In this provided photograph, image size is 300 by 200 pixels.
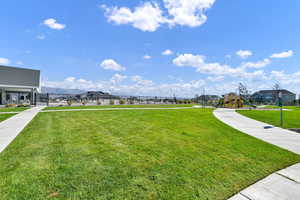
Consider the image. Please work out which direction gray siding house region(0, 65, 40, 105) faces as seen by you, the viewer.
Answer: facing the viewer

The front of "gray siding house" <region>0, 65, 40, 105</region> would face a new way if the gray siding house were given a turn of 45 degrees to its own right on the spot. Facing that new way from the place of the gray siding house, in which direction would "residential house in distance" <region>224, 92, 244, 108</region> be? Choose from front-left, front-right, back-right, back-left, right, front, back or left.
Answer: left
